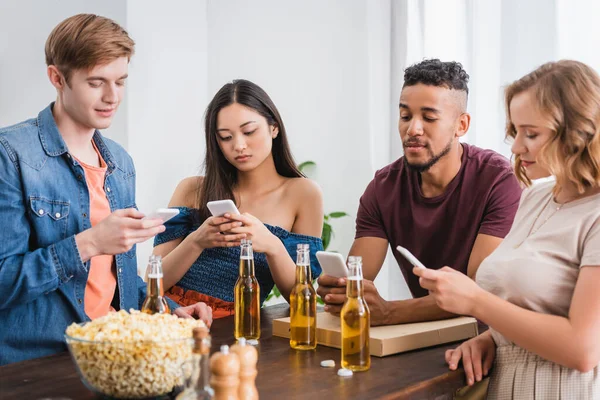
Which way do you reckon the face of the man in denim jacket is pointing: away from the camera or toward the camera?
toward the camera

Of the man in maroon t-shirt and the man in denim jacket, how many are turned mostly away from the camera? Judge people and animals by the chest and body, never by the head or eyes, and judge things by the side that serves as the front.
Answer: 0

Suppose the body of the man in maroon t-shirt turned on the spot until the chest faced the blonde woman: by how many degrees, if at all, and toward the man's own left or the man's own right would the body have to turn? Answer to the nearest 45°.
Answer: approximately 45° to the man's own left

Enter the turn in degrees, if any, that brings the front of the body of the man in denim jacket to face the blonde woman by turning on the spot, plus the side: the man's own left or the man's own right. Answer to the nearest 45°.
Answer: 0° — they already face them

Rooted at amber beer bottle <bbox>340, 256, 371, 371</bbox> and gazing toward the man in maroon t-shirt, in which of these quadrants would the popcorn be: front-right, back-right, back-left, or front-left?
back-left

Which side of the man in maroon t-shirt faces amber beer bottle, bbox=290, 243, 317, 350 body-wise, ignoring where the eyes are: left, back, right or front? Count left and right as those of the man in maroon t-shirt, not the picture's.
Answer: front

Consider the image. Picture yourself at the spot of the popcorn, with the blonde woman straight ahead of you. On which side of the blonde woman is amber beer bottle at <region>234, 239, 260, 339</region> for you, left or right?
left

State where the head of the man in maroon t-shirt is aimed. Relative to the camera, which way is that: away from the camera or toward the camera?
toward the camera

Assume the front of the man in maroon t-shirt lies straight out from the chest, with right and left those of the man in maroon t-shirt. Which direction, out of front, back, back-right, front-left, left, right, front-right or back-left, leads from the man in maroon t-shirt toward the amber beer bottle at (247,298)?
front

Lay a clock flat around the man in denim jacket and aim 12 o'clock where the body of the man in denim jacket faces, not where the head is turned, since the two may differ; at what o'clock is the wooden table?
The wooden table is roughly at 12 o'clock from the man in denim jacket.

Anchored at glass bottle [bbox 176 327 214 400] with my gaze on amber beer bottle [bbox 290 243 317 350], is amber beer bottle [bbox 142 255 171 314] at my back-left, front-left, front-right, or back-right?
front-left

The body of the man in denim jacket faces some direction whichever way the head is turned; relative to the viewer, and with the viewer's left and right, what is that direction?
facing the viewer and to the right of the viewer

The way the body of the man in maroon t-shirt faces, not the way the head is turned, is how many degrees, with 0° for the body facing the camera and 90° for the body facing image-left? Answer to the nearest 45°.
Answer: approximately 45°

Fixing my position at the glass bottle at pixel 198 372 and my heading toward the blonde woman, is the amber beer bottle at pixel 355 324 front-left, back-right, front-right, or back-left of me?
front-left
